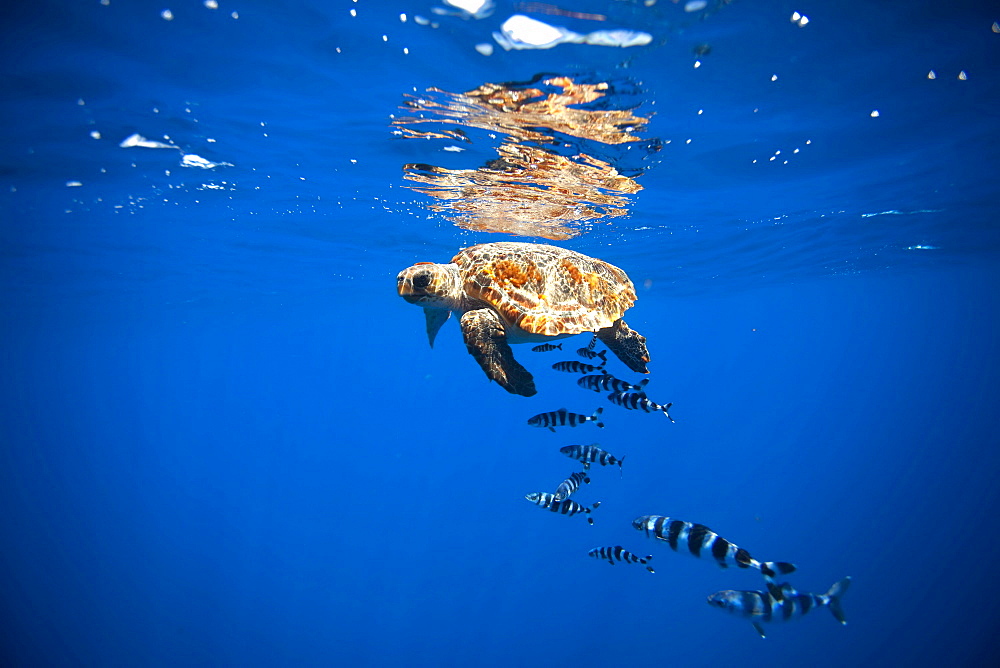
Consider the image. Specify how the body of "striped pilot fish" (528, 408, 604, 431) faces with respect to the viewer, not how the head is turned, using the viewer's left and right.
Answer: facing to the left of the viewer

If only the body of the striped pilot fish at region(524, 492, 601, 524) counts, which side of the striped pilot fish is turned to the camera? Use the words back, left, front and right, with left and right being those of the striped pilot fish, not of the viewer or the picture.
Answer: left

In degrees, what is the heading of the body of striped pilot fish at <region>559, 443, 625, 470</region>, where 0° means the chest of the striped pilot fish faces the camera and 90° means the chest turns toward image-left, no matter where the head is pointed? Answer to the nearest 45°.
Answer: approximately 90°

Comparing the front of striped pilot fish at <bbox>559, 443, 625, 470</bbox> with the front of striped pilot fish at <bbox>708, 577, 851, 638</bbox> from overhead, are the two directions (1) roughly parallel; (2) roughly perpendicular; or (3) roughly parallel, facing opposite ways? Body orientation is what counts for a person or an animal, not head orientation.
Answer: roughly parallel

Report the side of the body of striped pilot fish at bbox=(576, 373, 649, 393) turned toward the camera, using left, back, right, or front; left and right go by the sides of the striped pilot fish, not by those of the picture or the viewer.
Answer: left

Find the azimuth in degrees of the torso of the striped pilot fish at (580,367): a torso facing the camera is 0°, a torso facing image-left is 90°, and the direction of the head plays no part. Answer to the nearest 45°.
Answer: approximately 90°

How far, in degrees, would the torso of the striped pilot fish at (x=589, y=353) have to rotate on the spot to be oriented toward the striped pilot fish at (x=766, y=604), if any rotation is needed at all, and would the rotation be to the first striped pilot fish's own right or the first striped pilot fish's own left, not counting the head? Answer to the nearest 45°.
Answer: approximately 135° to the first striped pilot fish's own left

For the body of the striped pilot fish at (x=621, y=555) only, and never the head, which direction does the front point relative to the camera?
to the viewer's left
